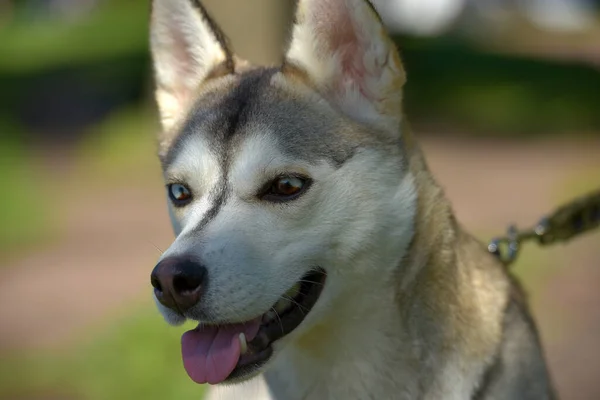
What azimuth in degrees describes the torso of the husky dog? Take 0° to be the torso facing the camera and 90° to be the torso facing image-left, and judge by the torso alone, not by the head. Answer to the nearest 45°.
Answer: approximately 45°
